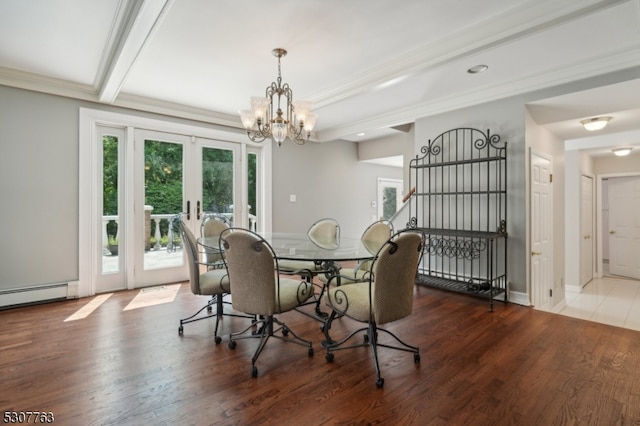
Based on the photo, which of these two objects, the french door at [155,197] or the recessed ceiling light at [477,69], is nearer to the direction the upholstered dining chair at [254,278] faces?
the recessed ceiling light

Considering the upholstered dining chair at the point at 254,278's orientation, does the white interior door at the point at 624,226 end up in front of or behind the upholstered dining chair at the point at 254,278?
in front

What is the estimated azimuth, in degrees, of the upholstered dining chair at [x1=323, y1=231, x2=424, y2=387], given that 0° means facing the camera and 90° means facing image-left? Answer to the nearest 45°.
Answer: approximately 135°

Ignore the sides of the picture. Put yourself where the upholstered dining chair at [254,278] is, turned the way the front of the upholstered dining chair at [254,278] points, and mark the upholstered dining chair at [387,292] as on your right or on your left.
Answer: on your right

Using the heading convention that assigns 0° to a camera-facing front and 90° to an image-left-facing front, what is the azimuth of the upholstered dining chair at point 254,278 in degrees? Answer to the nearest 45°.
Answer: approximately 225°

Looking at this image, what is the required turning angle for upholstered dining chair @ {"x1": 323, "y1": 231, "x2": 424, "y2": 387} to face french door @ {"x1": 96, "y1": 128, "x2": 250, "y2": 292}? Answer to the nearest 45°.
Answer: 0° — it already faces it

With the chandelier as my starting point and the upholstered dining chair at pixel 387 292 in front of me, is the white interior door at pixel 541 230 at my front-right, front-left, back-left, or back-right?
front-left

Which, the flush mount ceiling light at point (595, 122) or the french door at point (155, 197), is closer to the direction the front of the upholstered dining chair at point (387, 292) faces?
the french door

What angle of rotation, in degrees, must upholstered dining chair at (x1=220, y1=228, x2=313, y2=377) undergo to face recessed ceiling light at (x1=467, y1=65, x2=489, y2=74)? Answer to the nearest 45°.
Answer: approximately 45° to its right

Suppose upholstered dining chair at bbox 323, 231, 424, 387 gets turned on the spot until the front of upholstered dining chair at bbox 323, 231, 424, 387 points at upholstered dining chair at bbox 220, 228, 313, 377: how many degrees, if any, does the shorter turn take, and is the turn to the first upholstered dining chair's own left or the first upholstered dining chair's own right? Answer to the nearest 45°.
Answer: approximately 45° to the first upholstered dining chair's own left

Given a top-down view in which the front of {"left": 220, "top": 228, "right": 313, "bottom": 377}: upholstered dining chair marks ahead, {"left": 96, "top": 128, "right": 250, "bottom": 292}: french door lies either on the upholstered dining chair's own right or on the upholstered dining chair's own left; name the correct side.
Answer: on the upholstered dining chair's own left

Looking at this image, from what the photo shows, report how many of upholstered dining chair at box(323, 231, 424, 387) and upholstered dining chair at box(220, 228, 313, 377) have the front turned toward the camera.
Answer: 0

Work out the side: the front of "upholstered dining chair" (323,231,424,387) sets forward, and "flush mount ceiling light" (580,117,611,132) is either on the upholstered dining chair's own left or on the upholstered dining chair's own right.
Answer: on the upholstered dining chair's own right

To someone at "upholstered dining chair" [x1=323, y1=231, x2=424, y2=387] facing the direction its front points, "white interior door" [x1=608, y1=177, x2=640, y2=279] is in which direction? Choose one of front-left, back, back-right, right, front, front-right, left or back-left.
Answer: right

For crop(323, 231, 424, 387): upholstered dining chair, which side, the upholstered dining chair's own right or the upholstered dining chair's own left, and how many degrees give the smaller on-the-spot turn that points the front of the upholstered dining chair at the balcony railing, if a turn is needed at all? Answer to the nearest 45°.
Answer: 0° — it already faces it
